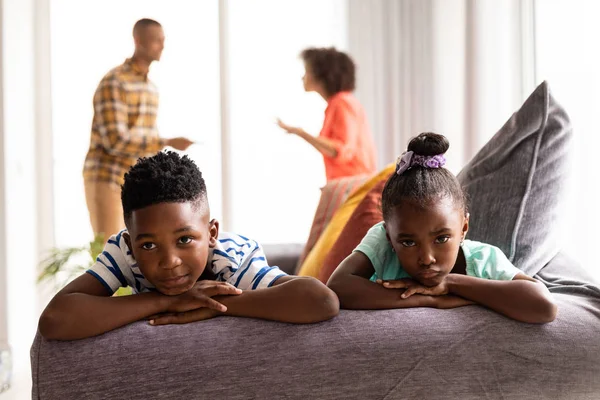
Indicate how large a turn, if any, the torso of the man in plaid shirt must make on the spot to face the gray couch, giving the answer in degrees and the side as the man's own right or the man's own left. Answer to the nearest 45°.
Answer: approximately 90° to the man's own right

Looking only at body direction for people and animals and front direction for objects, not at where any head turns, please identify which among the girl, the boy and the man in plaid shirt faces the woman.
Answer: the man in plaid shirt

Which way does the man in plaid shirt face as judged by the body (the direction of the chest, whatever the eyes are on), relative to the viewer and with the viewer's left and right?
facing to the right of the viewer

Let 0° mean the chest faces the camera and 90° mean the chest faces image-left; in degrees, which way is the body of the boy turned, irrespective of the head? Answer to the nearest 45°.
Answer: approximately 0°

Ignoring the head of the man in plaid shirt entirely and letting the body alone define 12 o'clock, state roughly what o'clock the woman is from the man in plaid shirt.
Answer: The woman is roughly at 12 o'clock from the man in plaid shirt.

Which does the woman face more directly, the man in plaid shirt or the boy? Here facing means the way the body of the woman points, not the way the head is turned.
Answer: the man in plaid shirt

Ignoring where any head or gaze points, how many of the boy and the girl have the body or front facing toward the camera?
2

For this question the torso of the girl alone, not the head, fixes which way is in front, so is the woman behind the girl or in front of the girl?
behind

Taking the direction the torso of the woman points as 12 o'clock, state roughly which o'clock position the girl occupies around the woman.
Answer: The girl is roughly at 9 o'clock from the woman.

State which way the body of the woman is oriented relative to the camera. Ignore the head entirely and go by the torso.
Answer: to the viewer's left

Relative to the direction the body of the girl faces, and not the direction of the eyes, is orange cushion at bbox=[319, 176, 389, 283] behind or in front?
behind

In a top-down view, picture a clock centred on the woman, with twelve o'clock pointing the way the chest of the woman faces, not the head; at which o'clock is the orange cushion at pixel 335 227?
The orange cushion is roughly at 9 o'clock from the woman.

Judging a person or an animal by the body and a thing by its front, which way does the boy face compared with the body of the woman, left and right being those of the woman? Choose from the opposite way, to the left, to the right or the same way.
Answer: to the left

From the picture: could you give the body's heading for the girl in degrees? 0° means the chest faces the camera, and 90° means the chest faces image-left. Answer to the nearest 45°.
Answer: approximately 0°
